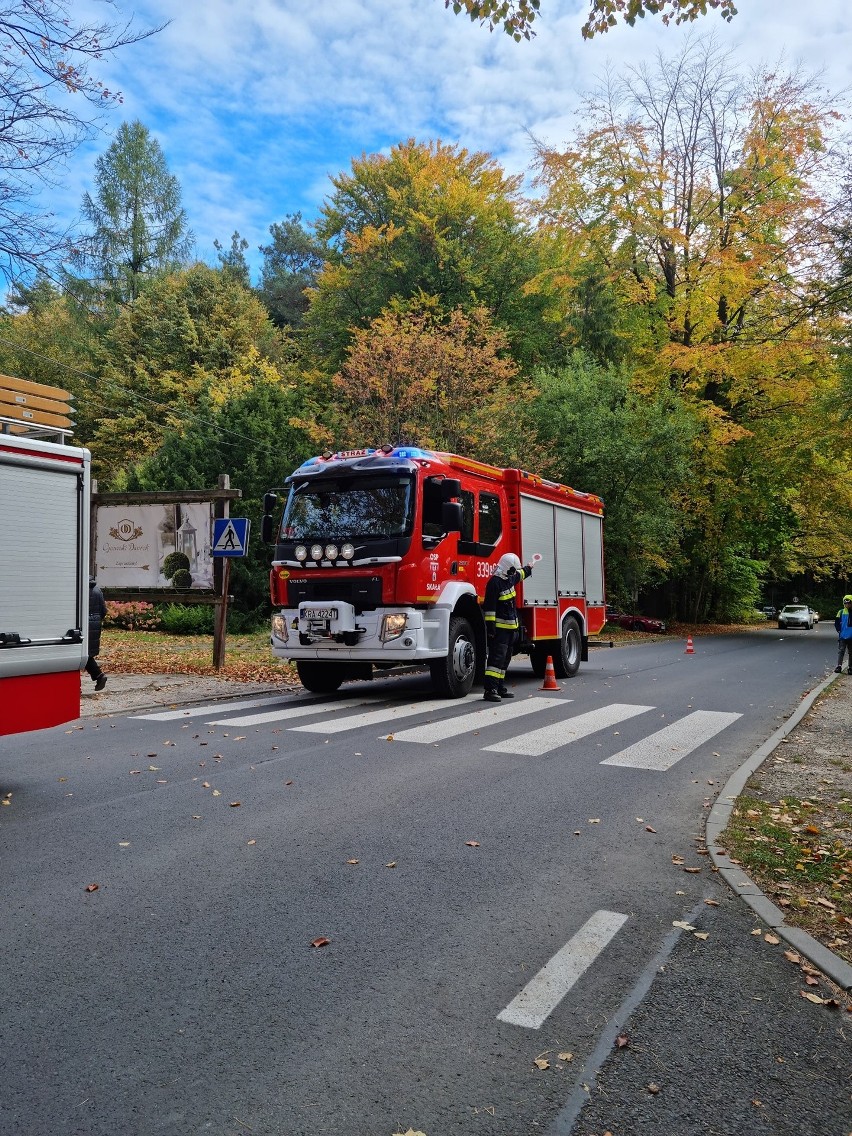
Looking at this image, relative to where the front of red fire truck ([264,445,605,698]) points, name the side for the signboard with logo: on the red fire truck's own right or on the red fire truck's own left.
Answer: on the red fire truck's own right

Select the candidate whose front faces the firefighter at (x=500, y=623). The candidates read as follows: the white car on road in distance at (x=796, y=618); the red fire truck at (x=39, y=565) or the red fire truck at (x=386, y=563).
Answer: the white car on road in distance

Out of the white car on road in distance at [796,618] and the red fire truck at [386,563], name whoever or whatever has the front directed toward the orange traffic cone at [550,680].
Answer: the white car on road in distance

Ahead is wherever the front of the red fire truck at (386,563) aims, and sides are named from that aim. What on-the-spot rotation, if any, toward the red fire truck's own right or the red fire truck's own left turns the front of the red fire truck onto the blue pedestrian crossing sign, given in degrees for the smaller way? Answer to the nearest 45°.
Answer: approximately 90° to the red fire truck's own right

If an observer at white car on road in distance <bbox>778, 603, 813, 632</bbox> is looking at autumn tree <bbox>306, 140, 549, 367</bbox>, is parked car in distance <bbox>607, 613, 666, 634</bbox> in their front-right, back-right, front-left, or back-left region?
front-left

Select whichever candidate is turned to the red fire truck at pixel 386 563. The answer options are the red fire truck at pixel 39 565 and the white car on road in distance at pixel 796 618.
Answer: the white car on road in distance

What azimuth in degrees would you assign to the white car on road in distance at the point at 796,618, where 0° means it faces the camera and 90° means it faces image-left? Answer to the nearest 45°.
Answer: approximately 0°

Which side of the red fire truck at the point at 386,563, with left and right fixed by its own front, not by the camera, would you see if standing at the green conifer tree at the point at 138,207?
right

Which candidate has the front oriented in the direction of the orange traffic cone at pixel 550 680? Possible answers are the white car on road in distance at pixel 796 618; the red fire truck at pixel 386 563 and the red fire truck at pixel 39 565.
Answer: the white car on road in distance

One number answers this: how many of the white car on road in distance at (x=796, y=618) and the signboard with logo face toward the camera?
2

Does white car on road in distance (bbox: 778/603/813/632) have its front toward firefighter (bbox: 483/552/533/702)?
yes

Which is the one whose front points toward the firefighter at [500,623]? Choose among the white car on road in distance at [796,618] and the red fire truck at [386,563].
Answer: the white car on road in distance

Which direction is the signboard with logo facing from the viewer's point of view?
toward the camera

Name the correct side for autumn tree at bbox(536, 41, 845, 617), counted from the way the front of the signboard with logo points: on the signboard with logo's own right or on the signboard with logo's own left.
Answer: on the signboard with logo's own left
